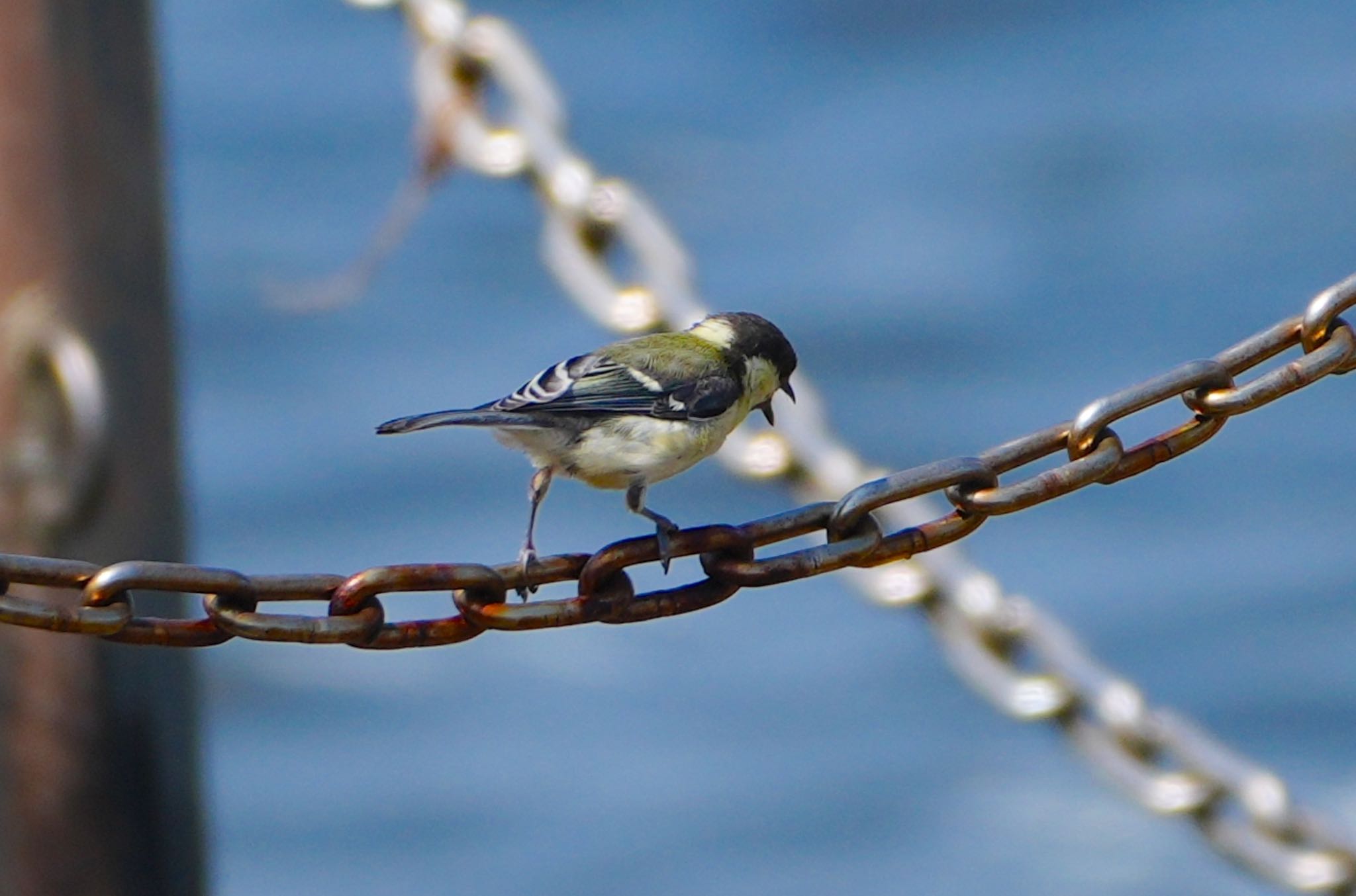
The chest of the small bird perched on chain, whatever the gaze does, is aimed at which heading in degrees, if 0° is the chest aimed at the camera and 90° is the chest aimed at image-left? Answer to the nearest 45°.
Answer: approximately 270°

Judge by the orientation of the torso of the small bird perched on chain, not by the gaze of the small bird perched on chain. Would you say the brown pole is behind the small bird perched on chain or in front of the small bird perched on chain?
behind
